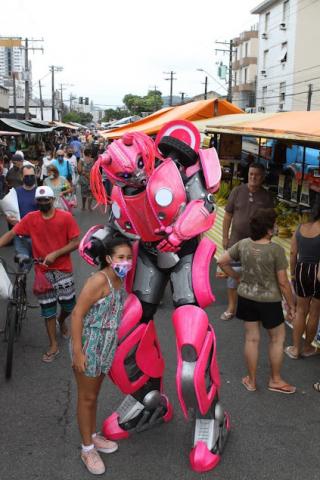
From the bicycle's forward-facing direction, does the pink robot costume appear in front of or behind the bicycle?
in front

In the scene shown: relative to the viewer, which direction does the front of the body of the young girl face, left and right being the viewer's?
facing the viewer and to the right of the viewer

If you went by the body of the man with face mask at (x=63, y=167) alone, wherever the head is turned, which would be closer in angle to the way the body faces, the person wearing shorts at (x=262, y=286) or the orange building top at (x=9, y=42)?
the person wearing shorts

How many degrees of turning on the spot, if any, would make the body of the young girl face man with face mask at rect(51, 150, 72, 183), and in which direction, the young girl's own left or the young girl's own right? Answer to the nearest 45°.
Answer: approximately 135° to the young girl's own left

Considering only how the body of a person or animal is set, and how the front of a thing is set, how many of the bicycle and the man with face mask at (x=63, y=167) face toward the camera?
2

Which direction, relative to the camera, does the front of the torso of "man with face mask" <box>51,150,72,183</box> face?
toward the camera

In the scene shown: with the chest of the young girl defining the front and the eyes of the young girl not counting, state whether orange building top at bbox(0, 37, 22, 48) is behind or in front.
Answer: behind

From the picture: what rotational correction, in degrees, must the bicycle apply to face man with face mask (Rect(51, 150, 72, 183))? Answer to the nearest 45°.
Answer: approximately 180°

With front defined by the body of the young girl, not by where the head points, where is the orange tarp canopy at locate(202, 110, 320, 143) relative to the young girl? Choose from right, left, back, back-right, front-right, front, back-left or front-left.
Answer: left

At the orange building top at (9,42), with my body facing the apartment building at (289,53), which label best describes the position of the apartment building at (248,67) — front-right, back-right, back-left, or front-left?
front-left

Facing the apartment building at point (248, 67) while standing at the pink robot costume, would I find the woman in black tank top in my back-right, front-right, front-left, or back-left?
front-right

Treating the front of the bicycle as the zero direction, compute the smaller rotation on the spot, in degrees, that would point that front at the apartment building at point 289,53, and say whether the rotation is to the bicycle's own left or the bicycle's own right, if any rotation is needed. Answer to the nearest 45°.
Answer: approximately 135° to the bicycle's own left

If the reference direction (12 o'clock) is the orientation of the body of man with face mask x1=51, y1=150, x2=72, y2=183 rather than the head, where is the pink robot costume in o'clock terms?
The pink robot costume is roughly at 12 o'clock from the man with face mask.

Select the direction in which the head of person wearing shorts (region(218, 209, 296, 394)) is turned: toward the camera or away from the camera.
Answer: away from the camera

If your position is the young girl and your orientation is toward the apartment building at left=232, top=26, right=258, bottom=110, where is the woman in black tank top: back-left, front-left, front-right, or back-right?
front-right
